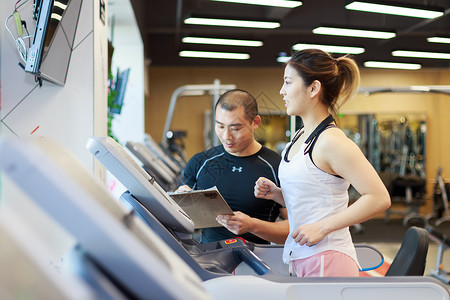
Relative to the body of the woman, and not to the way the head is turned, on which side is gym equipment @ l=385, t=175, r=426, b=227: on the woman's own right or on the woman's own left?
on the woman's own right

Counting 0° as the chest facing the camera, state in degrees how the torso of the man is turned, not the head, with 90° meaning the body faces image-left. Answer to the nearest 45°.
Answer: approximately 0°

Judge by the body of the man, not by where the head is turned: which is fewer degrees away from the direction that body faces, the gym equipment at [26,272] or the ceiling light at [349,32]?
the gym equipment

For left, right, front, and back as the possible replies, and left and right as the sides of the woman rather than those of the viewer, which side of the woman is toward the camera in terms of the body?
left

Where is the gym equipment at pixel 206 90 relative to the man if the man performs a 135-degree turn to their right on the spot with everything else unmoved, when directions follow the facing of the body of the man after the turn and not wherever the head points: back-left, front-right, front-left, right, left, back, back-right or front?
front-right

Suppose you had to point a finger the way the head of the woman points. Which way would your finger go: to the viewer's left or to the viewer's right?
to the viewer's left

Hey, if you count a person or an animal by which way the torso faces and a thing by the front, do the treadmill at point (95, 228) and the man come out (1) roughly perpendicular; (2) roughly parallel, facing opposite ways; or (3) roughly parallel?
roughly perpendicular
